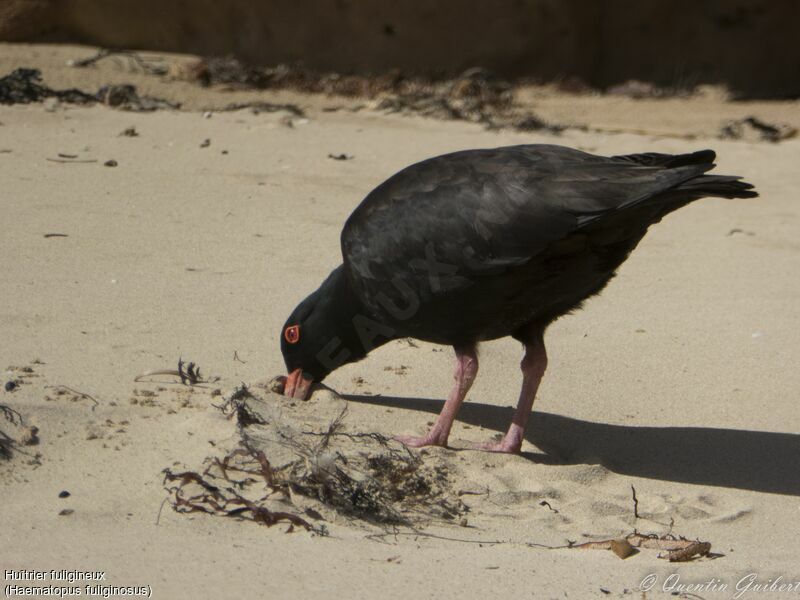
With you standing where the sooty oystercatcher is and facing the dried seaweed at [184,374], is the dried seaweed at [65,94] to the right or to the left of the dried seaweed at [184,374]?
right

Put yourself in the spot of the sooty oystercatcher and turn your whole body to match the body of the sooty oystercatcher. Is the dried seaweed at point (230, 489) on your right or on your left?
on your left

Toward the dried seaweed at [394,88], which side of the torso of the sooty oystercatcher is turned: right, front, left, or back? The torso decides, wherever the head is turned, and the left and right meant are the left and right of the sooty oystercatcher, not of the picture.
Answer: right

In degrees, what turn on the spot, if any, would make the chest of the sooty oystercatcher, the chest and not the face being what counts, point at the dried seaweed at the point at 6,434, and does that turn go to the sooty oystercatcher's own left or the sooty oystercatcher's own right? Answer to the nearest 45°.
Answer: approximately 45° to the sooty oystercatcher's own left

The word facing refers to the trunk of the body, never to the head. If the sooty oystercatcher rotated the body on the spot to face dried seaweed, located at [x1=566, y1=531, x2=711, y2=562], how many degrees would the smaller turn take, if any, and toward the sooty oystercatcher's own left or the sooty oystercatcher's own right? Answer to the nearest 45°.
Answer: approximately 135° to the sooty oystercatcher's own left

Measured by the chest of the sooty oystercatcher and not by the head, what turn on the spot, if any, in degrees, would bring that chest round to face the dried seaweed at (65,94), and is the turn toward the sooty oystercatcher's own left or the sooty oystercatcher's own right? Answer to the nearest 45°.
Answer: approximately 45° to the sooty oystercatcher's own right

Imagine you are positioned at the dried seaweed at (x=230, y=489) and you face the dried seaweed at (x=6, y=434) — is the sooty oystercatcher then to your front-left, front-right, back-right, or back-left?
back-right

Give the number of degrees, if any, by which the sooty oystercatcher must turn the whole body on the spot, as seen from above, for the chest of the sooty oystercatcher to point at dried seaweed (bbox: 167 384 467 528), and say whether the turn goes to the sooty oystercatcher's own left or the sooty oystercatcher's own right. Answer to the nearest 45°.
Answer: approximately 45° to the sooty oystercatcher's own left

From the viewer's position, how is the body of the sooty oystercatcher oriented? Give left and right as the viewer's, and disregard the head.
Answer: facing to the left of the viewer

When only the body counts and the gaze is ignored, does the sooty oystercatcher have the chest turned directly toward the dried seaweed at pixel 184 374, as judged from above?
yes
